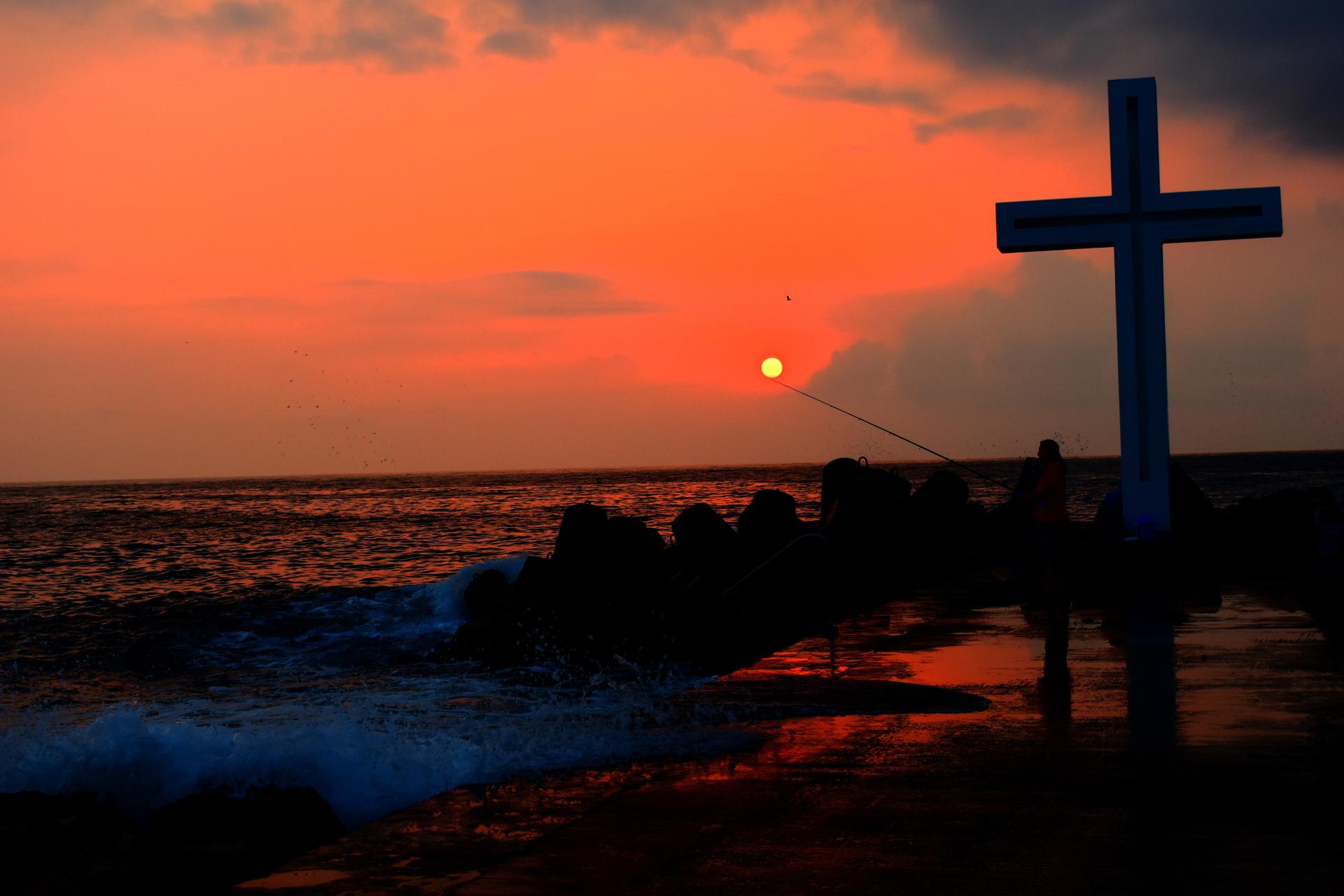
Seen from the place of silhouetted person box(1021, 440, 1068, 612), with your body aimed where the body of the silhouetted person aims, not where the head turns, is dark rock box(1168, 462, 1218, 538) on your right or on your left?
on your right

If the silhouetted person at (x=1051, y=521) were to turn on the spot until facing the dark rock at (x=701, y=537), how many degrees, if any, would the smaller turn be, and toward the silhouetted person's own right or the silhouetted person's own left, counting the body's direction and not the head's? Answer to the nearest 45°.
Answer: approximately 45° to the silhouetted person's own right

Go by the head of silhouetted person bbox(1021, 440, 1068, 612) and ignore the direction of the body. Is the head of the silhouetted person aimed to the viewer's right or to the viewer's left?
to the viewer's left

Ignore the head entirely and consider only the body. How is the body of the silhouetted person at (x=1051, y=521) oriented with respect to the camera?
to the viewer's left

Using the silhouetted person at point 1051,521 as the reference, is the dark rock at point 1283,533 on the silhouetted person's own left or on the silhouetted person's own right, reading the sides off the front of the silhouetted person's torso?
on the silhouetted person's own right

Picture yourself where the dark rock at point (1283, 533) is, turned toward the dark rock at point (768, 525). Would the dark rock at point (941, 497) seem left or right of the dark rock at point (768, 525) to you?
right

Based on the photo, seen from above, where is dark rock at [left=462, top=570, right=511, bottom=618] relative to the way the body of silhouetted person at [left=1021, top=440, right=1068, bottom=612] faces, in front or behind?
in front

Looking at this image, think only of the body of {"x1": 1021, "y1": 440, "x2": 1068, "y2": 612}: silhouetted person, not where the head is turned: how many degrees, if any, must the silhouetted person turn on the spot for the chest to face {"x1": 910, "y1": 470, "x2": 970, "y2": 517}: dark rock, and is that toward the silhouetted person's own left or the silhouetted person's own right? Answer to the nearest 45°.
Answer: approximately 90° to the silhouetted person's own right

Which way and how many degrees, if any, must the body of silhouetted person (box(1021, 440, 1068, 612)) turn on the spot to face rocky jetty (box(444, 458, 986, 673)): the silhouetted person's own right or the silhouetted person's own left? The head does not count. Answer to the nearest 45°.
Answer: approximately 45° to the silhouetted person's own right

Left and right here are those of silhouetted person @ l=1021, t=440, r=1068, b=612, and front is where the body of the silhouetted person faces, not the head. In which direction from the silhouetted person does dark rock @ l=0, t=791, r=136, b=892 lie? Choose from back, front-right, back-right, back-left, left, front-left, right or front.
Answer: front-left
